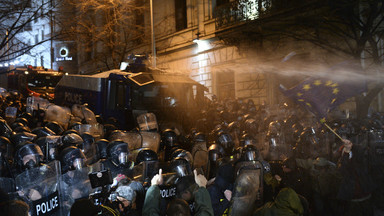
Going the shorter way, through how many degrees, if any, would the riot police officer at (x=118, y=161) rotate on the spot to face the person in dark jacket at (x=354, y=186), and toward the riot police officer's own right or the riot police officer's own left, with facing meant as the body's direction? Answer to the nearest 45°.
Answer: approximately 45° to the riot police officer's own left

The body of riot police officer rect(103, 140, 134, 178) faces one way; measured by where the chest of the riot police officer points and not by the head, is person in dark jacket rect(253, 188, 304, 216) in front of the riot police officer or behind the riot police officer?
in front

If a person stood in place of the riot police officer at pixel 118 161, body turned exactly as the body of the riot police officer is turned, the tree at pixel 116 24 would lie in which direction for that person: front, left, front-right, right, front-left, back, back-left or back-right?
back-left

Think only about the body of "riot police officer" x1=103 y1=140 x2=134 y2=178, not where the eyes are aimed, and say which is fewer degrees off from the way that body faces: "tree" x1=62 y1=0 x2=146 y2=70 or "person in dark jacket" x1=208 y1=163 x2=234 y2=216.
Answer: the person in dark jacket

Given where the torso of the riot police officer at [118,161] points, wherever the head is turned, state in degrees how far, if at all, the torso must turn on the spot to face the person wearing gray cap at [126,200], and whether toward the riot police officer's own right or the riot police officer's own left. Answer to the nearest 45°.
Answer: approximately 45° to the riot police officer's own right

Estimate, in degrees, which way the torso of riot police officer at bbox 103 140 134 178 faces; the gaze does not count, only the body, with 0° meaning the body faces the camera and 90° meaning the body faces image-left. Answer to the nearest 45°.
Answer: approximately 315°

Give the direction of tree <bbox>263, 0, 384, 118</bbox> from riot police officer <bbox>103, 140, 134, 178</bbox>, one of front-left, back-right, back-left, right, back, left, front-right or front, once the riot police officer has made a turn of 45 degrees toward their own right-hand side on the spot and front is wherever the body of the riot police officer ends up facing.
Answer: back-left

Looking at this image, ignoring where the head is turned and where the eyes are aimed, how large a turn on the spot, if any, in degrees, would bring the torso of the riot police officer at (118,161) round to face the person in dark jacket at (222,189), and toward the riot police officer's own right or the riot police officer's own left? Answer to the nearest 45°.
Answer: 0° — they already face them
